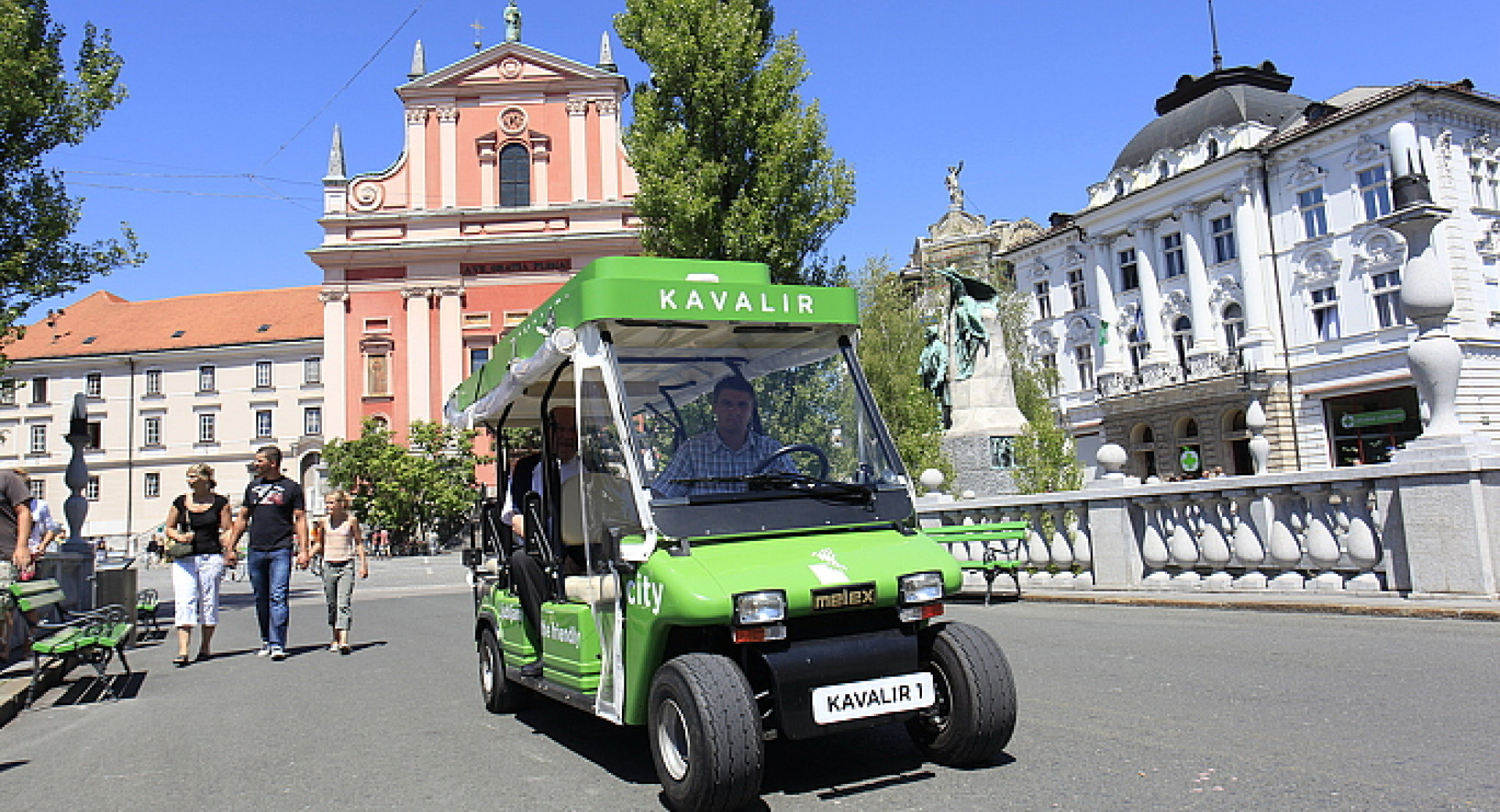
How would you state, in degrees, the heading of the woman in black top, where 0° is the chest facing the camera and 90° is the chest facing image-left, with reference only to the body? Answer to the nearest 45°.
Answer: approximately 0°

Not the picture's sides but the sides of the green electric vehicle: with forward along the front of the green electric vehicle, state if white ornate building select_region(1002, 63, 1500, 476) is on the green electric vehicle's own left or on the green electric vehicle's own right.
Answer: on the green electric vehicle's own left

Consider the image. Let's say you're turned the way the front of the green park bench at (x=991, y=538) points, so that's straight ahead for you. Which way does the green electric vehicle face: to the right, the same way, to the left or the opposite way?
to the left

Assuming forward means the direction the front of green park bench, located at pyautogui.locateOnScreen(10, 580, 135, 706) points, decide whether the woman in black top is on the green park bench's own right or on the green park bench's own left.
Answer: on the green park bench's own left

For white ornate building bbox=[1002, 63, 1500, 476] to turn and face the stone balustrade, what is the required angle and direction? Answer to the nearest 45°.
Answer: approximately 45° to its left

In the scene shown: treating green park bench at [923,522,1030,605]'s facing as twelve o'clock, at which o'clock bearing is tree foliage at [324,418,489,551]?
The tree foliage is roughly at 3 o'clock from the green park bench.

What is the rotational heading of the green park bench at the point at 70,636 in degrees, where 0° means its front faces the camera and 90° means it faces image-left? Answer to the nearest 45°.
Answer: approximately 315°

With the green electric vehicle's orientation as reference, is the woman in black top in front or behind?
behind

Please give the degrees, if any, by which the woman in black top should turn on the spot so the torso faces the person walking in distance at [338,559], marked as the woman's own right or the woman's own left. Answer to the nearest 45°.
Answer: approximately 90° to the woman's own left

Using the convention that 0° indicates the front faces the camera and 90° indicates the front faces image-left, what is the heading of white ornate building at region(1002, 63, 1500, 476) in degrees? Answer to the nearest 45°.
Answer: approximately 45°

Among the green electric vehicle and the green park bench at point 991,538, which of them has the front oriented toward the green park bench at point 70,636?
the green park bench at point 991,538
